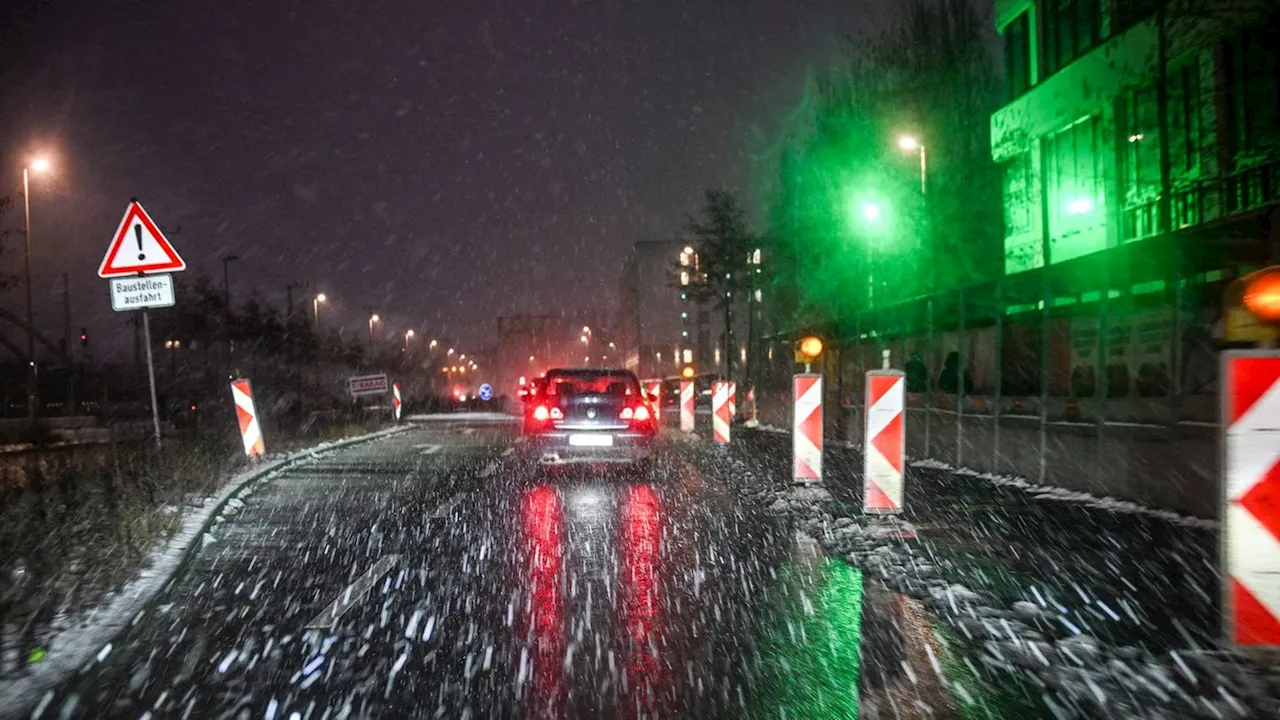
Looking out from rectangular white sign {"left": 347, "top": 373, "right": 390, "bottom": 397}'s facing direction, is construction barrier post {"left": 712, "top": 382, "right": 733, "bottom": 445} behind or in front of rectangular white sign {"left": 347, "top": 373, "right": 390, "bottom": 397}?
in front

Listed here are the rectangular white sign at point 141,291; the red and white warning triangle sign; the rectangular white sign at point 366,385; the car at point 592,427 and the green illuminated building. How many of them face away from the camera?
1

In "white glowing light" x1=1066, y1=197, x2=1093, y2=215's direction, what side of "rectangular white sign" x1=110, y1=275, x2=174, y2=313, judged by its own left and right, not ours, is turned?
left

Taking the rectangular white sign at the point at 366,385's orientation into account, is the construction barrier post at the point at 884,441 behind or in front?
in front

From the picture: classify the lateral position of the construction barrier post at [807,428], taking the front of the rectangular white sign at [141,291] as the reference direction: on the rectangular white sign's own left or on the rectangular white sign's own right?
on the rectangular white sign's own left

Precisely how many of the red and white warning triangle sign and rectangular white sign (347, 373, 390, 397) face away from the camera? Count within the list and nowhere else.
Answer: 0

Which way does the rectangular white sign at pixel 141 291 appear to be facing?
toward the camera

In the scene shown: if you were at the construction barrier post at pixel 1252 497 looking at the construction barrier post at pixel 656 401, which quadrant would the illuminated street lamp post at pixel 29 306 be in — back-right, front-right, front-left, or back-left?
front-left

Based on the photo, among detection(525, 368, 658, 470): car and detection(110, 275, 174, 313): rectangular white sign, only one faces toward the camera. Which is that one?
the rectangular white sign

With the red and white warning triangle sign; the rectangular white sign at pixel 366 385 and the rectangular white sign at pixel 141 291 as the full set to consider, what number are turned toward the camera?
3

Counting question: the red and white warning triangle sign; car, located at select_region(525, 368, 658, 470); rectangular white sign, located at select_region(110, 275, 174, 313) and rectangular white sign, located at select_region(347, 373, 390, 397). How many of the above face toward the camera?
3

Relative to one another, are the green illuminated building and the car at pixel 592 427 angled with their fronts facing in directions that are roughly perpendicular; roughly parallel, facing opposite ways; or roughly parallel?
roughly perpendicular

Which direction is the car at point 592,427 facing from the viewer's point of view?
away from the camera

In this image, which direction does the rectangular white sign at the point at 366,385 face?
toward the camera

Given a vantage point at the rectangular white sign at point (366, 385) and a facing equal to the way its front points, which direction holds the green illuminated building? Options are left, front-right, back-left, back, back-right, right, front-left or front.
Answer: front-left
